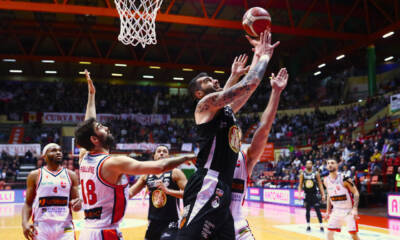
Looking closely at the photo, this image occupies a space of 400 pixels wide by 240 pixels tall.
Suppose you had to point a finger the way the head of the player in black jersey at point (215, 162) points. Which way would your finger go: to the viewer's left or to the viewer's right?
to the viewer's right

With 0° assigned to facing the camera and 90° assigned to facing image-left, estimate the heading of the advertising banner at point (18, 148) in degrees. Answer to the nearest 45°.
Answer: approximately 0°

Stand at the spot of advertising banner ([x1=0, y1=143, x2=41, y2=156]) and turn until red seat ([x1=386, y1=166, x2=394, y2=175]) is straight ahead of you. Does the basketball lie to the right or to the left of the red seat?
right

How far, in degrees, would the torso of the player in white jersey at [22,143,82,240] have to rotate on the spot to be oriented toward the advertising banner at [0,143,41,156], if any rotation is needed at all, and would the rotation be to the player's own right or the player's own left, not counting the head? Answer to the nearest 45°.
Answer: approximately 180°

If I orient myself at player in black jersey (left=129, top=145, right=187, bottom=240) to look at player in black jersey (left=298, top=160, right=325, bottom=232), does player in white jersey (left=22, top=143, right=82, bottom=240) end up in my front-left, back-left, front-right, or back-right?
back-left

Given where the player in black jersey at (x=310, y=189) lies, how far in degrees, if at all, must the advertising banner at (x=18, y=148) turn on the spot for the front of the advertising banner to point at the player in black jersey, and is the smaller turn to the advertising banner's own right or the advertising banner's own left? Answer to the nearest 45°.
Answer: approximately 45° to the advertising banner's own left
